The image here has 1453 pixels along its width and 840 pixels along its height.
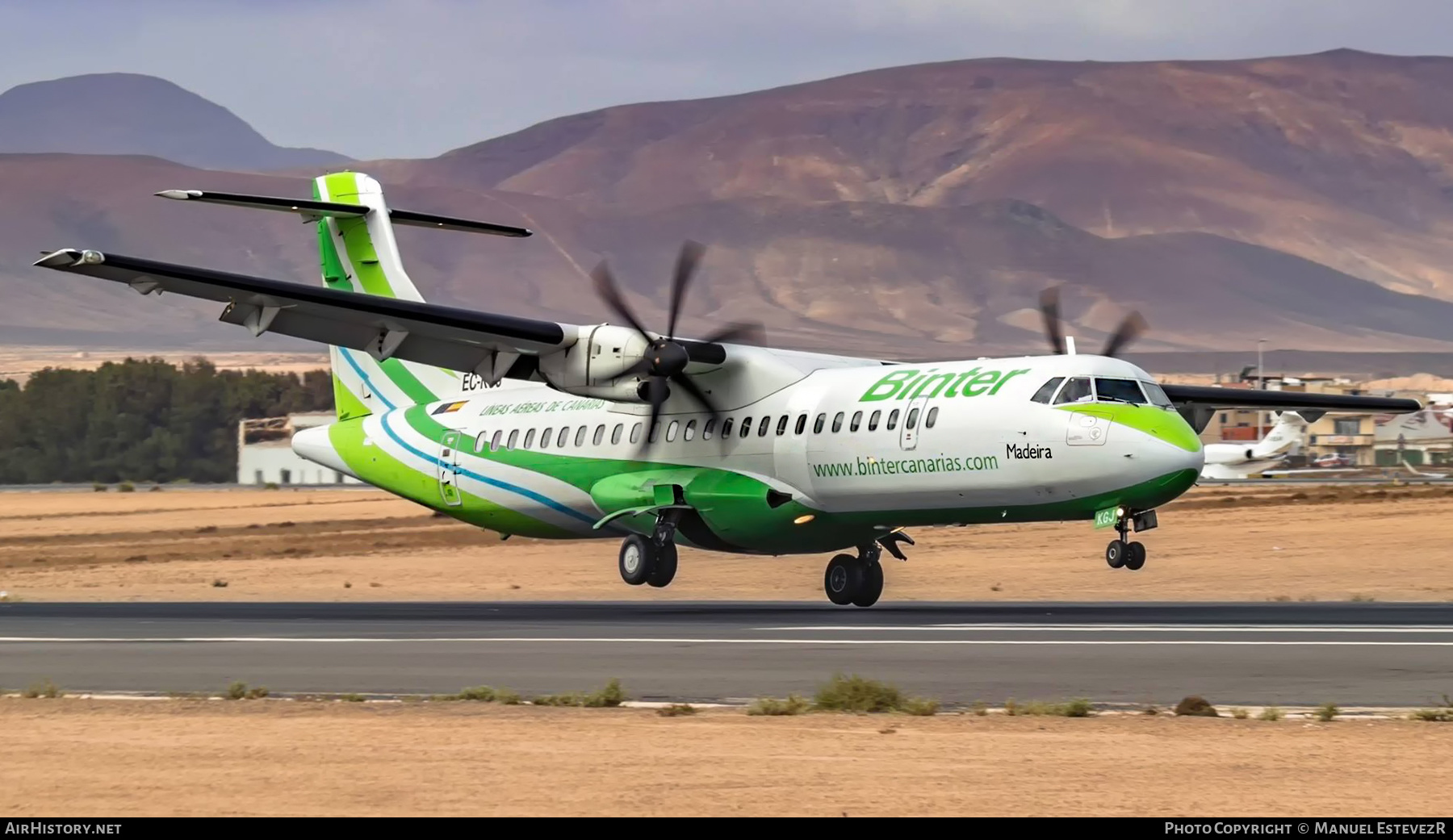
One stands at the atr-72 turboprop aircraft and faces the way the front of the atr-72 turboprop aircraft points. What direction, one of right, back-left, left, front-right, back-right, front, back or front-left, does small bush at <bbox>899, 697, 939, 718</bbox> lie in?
front-right

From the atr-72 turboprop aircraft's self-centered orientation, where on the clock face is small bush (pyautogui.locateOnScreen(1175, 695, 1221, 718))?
The small bush is roughly at 1 o'clock from the atr-72 turboprop aircraft.

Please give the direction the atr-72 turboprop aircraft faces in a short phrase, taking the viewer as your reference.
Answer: facing the viewer and to the right of the viewer

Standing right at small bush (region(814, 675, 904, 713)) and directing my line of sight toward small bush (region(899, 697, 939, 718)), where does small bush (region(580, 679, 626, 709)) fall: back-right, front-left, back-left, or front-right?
back-right

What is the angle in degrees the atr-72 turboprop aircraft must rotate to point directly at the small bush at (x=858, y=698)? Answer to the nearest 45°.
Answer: approximately 45° to its right

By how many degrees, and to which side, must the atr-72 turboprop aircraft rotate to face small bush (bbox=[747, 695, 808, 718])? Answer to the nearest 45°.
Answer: approximately 45° to its right

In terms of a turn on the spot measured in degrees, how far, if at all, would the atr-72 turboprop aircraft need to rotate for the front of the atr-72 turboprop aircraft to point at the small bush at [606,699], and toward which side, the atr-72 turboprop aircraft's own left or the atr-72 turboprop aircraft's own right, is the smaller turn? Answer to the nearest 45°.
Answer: approximately 45° to the atr-72 turboprop aircraft's own right

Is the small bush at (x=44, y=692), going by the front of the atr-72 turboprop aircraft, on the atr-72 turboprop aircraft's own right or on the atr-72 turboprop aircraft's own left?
on the atr-72 turboprop aircraft's own right
